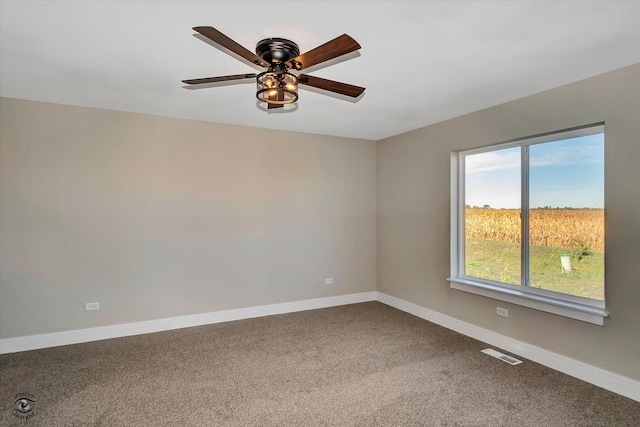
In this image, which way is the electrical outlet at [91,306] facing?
toward the camera

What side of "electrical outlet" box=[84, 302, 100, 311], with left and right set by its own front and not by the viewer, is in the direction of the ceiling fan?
front

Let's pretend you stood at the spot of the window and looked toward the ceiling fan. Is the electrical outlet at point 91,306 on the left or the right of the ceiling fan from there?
right

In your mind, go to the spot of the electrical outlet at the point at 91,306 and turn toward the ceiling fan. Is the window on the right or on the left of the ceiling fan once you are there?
left

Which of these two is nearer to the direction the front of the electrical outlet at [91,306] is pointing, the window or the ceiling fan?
the ceiling fan

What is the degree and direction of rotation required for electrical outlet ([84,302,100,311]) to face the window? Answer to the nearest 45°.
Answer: approximately 45° to its left
